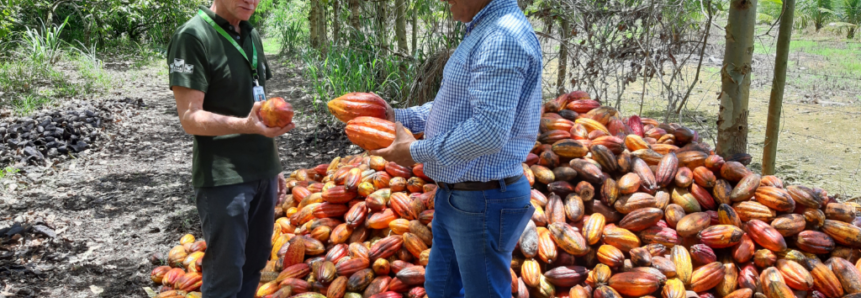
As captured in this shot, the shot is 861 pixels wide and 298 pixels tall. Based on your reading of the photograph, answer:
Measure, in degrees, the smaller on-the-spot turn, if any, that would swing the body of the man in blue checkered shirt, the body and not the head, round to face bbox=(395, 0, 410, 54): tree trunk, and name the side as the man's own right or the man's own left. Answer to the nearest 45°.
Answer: approximately 90° to the man's own right

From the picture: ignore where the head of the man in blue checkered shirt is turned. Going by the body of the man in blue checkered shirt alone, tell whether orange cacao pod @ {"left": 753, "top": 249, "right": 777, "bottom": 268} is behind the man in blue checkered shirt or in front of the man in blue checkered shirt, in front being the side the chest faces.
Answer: behind

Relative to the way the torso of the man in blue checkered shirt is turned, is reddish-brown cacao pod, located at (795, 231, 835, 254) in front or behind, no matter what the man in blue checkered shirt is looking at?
behind

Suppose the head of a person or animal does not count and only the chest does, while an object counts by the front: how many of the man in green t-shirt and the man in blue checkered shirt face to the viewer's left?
1

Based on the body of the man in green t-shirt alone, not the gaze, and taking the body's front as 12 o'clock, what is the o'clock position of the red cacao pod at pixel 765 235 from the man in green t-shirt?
The red cacao pod is roughly at 11 o'clock from the man in green t-shirt.

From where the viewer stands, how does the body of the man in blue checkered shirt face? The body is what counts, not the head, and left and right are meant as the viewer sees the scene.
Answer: facing to the left of the viewer

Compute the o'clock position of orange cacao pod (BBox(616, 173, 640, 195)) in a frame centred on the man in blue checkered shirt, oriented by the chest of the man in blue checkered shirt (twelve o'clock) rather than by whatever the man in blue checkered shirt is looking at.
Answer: The orange cacao pod is roughly at 4 o'clock from the man in blue checkered shirt.

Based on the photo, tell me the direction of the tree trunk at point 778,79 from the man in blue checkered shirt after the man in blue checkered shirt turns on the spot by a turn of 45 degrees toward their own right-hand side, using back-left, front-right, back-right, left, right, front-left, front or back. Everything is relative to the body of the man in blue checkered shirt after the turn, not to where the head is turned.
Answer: right

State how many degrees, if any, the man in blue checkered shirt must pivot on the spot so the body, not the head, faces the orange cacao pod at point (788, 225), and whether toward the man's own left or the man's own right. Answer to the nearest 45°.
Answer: approximately 135° to the man's own right

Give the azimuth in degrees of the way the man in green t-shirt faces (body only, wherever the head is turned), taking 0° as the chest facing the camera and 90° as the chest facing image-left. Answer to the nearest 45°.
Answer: approximately 315°

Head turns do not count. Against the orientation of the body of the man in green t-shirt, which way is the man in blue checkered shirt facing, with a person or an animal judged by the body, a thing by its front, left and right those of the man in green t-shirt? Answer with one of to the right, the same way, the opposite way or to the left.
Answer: the opposite way

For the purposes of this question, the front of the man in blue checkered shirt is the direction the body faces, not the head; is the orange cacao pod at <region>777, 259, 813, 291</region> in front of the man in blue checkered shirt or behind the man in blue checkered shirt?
behind

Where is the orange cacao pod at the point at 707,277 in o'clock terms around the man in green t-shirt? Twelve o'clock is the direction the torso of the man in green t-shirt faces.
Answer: The orange cacao pod is roughly at 11 o'clock from the man in green t-shirt.
